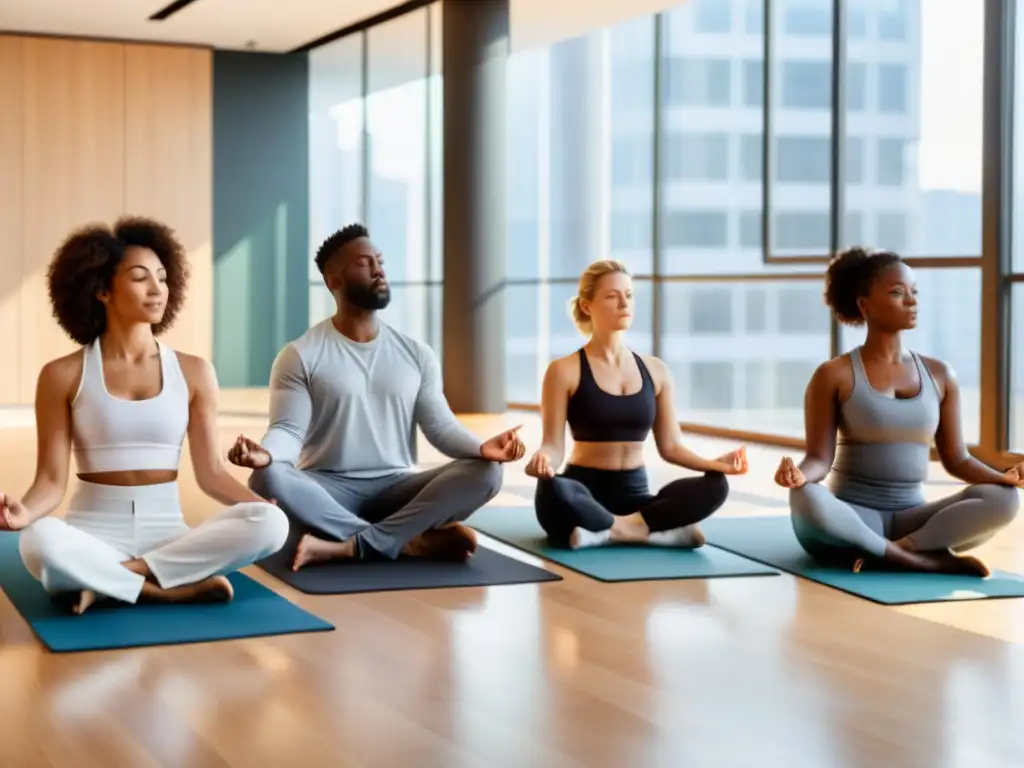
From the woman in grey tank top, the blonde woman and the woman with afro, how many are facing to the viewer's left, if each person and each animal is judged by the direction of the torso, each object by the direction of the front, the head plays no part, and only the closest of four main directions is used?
0

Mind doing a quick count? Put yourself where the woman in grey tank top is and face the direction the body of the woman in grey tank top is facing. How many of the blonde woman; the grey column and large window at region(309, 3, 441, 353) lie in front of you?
0

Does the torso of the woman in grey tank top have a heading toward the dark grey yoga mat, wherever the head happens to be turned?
no

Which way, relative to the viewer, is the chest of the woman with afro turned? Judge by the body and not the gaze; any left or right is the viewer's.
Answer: facing the viewer

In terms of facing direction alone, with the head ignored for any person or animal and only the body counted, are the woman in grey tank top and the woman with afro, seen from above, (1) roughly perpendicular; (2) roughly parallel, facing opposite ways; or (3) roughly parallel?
roughly parallel

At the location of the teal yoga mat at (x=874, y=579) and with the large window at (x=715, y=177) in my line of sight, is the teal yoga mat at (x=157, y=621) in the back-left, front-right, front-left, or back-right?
back-left

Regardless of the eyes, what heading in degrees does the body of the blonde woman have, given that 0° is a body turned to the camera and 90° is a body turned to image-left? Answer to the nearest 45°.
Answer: approximately 315°

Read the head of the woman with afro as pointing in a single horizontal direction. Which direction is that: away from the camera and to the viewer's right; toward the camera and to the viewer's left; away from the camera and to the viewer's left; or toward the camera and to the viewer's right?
toward the camera and to the viewer's right

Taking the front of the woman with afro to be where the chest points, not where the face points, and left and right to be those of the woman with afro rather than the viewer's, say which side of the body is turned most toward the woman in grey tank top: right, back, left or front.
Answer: left

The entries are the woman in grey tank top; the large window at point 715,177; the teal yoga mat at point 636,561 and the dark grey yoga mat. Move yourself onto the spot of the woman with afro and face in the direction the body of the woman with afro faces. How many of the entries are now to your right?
0

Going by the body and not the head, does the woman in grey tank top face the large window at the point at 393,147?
no

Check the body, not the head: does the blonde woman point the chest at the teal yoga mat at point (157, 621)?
no

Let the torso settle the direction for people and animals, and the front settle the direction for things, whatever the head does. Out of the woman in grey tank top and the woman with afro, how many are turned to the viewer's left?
0

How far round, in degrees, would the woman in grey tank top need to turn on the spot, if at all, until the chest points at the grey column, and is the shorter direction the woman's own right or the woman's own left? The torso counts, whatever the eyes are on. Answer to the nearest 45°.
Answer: approximately 180°

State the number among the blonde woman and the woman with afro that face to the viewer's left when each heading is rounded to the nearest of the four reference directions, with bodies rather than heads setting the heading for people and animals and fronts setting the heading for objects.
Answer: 0

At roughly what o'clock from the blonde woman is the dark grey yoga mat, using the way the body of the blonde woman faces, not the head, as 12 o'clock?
The dark grey yoga mat is roughly at 3 o'clock from the blonde woman.

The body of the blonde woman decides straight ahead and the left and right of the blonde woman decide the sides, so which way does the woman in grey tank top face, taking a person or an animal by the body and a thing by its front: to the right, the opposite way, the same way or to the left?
the same way
